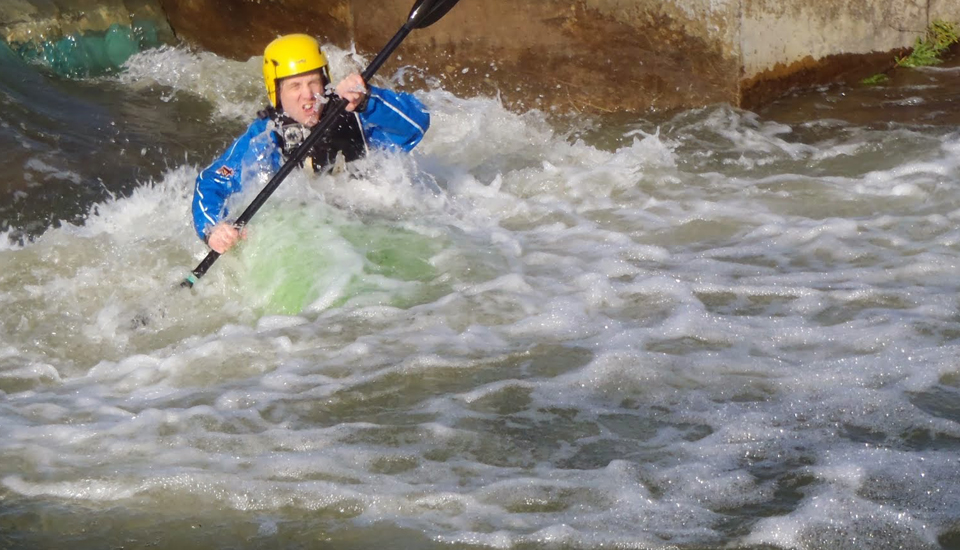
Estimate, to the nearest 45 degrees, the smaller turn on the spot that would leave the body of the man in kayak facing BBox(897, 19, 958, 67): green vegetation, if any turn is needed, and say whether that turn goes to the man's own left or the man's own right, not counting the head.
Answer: approximately 90° to the man's own left

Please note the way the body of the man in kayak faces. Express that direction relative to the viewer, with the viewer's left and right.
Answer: facing the viewer
